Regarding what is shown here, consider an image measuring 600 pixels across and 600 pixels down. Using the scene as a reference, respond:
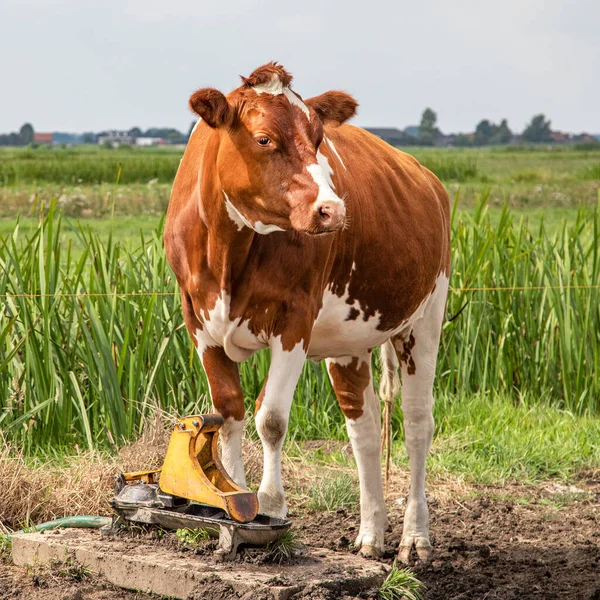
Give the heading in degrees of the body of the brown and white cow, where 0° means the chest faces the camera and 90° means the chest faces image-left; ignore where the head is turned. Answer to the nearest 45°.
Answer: approximately 45°
